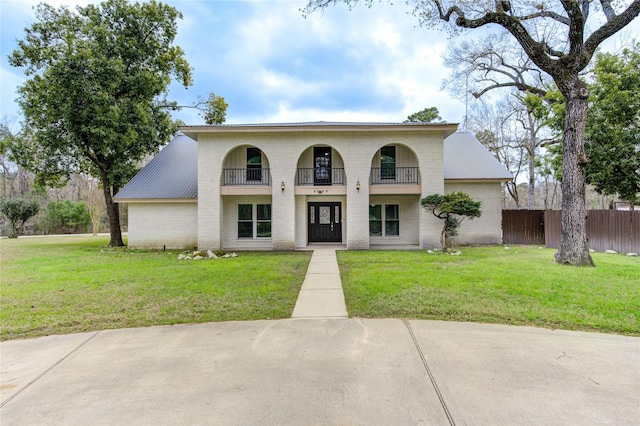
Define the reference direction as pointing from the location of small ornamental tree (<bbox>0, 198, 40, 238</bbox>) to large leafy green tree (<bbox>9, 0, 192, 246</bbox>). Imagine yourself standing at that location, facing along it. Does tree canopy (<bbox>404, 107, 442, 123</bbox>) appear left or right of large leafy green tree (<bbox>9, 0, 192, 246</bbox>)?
left

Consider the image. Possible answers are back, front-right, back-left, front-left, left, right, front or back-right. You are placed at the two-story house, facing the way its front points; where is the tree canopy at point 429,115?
back-left

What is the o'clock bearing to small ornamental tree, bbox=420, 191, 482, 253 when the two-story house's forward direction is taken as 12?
The small ornamental tree is roughly at 10 o'clock from the two-story house.

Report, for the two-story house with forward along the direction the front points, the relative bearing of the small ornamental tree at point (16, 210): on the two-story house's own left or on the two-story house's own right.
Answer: on the two-story house's own right

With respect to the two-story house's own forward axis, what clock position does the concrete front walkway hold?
The concrete front walkway is roughly at 12 o'clock from the two-story house.

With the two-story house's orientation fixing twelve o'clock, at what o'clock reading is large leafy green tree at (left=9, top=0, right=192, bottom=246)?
The large leafy green tree is roughly at 3 o'clock from the two-story house.

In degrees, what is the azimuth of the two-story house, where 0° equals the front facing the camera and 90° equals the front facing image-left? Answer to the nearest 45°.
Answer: approximately 0°

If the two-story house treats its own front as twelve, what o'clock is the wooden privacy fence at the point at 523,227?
The wooden privacy fence is roughly at 9 o'clock from the two-story house.

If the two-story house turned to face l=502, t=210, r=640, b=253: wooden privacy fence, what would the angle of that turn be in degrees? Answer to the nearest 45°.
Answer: approximately 90° to its left
